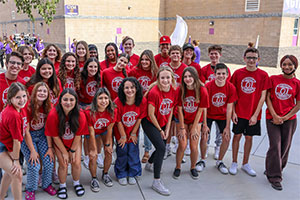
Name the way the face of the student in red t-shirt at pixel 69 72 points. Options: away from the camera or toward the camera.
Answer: toward the camera

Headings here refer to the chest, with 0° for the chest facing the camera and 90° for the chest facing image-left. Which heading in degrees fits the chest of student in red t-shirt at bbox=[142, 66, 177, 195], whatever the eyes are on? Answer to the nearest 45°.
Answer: approximately 315°

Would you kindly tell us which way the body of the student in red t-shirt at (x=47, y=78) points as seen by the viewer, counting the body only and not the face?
toward the camera

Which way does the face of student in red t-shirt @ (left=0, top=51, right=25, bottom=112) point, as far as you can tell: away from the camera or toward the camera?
toward the camera

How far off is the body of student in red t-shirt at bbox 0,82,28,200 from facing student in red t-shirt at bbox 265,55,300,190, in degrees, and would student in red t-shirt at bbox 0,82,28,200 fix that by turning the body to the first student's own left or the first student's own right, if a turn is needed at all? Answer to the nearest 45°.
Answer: approximately 45° to the first student's own left

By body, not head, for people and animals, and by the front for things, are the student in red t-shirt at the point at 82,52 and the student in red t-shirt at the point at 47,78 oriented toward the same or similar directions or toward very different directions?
same or similar directions

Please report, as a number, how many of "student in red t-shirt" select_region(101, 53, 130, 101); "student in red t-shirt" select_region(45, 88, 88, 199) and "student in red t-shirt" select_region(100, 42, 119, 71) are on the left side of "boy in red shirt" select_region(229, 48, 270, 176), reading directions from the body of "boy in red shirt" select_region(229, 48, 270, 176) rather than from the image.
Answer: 0

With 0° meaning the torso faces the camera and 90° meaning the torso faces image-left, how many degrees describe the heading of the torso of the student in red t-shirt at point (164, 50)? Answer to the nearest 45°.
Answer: approximately 0°

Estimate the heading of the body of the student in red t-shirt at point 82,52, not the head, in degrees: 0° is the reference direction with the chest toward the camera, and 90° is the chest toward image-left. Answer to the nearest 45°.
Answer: approximately 0°

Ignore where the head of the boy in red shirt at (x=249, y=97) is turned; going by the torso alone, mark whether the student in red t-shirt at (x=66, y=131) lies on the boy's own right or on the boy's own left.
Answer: on the boy's own right

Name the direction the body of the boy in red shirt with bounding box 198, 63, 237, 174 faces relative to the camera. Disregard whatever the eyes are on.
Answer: toward the camera

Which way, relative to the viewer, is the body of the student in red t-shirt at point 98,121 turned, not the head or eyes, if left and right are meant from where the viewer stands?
facing the viewer

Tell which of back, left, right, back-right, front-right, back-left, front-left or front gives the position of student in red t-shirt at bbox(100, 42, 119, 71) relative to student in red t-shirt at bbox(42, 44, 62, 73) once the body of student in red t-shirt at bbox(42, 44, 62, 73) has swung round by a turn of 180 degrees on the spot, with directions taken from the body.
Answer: right

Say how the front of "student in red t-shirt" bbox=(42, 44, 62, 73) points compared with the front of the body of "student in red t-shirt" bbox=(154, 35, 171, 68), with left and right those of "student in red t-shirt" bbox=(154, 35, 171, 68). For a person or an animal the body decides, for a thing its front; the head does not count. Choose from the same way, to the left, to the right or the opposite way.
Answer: the same way

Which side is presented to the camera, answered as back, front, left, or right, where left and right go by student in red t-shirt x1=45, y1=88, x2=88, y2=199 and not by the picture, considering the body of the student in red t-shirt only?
front

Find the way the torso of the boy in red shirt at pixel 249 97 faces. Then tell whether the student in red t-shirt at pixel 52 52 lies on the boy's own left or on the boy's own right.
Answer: on the boy's own right

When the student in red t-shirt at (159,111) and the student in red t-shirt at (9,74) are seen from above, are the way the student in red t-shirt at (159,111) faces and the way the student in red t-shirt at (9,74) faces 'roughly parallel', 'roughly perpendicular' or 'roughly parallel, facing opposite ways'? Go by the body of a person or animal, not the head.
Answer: roughly parallel

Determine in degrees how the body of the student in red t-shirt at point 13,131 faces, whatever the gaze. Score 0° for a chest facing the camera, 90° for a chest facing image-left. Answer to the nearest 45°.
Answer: approximately 315°

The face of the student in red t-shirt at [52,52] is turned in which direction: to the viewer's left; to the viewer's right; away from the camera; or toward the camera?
toward the camera

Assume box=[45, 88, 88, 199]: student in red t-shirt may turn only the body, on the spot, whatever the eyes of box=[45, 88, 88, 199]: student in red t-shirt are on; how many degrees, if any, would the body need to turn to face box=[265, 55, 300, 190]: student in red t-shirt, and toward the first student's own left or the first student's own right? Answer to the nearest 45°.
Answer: approximately 90° to the first student's own left

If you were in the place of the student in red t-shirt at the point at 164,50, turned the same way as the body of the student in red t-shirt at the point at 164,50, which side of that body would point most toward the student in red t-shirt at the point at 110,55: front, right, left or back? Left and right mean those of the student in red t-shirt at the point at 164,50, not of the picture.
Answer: right

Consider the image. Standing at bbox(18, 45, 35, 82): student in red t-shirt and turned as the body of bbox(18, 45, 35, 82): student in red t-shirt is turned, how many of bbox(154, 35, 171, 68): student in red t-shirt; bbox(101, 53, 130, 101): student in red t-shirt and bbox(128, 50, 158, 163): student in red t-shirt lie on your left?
3

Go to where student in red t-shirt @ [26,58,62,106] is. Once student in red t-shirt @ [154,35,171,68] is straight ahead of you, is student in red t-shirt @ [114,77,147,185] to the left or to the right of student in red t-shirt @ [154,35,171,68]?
right
